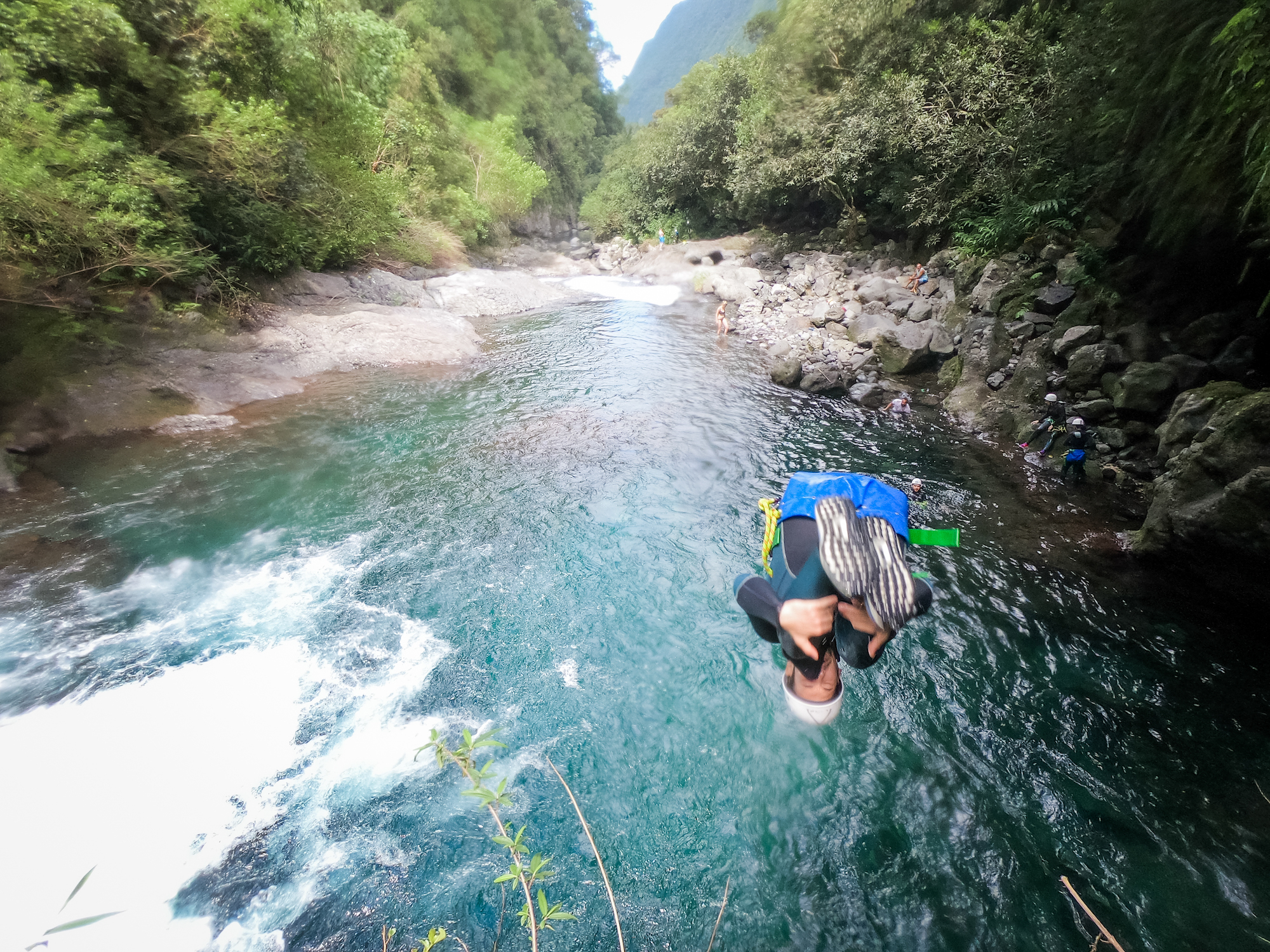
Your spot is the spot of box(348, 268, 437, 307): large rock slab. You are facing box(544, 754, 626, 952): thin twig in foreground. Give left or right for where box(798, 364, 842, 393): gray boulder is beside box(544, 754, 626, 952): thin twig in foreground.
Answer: left

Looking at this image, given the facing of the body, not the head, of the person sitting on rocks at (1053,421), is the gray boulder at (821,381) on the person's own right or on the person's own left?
on the person's own right

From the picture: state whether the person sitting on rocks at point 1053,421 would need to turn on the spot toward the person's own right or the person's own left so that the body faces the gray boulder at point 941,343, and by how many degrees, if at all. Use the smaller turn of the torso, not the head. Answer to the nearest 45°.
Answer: approximately 90° to the person's own right

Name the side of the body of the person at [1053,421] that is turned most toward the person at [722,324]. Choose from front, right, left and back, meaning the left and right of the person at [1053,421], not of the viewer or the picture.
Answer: right

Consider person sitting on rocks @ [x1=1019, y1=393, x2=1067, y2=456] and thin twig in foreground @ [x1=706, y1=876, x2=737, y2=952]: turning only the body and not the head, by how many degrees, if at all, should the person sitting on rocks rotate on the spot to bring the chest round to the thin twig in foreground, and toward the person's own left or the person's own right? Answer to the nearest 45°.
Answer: approximately 45° to the person's own left

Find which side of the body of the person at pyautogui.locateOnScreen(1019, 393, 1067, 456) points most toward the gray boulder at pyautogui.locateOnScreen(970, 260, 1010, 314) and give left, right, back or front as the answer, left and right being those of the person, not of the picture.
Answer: right

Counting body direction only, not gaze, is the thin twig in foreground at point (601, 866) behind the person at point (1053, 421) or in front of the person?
in front

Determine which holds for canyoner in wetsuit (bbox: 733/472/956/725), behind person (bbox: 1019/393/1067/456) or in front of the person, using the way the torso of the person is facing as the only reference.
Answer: in front

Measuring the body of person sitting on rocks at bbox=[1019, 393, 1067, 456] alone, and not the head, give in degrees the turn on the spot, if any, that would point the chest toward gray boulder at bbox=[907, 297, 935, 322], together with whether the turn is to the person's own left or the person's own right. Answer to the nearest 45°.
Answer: approximately 90° to the person's own right

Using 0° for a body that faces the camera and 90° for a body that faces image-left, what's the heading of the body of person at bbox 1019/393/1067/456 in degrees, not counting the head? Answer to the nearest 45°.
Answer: approximately 45°

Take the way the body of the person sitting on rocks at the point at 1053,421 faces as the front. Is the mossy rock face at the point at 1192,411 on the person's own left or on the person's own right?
on the person's own left

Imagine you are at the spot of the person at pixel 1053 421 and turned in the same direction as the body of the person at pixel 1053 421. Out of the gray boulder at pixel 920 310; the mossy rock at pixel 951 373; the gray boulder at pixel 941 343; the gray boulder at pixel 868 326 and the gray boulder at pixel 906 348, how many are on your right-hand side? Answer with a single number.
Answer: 5

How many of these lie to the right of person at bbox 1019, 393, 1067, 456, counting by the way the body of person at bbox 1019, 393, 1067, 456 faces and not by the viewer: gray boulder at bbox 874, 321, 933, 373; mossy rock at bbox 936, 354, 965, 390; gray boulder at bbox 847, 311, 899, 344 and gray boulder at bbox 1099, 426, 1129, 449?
3

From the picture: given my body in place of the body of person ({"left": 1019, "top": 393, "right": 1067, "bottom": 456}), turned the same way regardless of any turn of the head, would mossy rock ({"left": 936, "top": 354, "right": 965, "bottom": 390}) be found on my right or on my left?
on my right

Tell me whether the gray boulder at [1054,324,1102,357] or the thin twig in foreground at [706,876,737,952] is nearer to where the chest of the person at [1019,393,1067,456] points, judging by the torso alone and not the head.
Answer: the thin twig in foreground

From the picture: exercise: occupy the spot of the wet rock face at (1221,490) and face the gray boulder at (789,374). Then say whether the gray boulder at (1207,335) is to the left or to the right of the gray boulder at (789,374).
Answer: right

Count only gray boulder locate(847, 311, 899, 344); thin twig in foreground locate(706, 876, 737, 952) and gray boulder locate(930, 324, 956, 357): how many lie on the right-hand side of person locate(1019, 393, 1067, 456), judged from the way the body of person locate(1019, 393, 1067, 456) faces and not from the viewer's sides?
2

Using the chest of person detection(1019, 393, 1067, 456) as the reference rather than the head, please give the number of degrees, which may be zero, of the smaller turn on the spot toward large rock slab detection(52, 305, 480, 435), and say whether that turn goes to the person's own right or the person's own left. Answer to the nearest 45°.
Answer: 0° — they already face it
